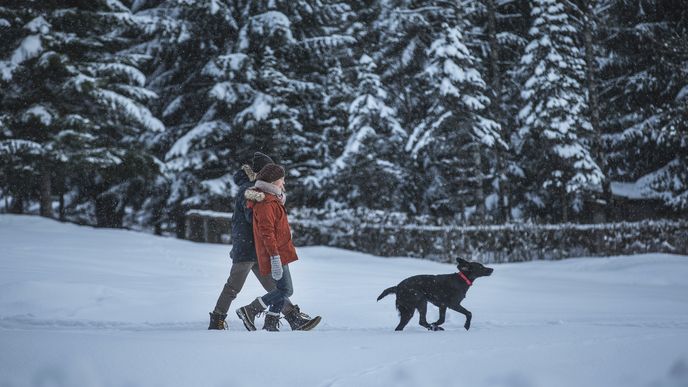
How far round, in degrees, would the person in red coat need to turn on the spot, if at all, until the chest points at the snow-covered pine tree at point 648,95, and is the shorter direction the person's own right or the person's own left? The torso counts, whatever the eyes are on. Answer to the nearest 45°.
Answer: approximately 45° to the person's own left

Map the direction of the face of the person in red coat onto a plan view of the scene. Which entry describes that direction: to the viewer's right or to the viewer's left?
to the viewer's right

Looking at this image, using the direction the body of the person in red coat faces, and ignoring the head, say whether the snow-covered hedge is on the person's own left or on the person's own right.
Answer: on the person's own left

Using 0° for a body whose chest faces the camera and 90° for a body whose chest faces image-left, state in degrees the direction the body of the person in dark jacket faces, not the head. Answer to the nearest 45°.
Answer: approximately 270°

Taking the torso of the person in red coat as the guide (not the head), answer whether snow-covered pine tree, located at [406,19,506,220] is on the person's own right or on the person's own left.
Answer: on the person's own left

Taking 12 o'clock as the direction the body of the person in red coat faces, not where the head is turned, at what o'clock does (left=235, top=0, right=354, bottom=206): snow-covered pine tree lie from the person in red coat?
The snow-covered pine tree is roughly at 9 o'clock from the person in red coat.

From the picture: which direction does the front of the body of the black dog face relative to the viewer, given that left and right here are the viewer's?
facing to the right of the viewer

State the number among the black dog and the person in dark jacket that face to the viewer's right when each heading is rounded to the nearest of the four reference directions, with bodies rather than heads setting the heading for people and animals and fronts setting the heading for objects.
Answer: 2

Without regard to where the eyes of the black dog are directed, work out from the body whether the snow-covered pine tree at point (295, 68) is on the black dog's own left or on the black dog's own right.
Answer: on the black dog's own left

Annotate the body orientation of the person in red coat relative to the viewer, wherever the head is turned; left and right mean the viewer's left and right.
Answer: facing to the right of the viewer
